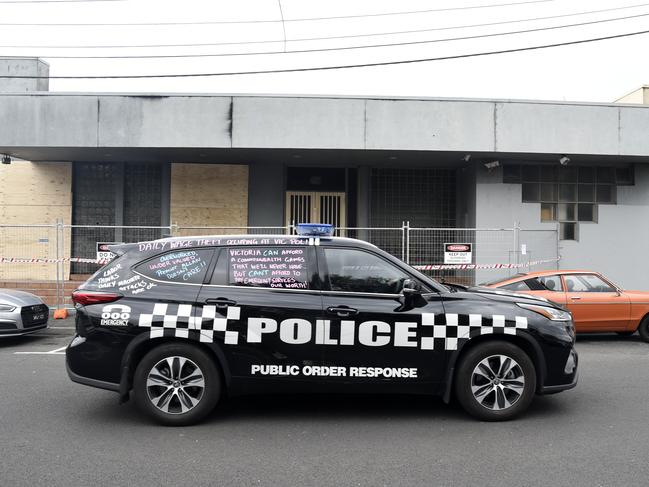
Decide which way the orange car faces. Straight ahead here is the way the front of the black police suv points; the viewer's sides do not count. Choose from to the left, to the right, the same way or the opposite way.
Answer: the same way

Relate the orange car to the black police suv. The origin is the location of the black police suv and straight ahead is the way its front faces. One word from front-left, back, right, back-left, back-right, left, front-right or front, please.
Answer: front-left

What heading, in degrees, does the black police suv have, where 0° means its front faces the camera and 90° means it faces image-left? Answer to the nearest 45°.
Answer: approximately 270°

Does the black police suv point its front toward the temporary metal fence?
no

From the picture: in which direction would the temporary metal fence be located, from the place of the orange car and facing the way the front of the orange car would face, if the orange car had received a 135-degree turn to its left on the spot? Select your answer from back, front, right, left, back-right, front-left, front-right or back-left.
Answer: front

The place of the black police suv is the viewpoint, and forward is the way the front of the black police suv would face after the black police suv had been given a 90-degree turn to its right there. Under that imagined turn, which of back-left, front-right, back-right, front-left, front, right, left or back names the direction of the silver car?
back-right

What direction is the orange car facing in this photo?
to the viewer's right

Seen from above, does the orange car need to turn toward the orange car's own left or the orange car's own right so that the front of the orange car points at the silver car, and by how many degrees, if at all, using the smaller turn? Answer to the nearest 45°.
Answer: approximately 135° to the orange car's own right
